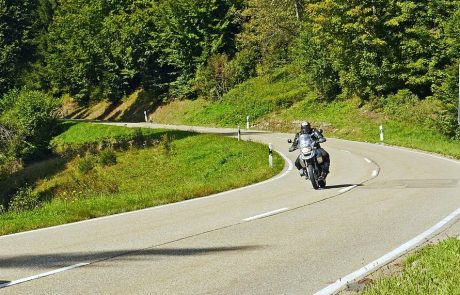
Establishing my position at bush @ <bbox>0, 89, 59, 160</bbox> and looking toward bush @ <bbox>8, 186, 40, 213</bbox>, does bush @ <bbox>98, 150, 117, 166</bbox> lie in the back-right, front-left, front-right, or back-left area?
front-left

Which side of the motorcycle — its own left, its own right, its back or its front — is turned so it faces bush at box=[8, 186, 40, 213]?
right

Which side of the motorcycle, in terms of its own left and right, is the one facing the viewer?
front

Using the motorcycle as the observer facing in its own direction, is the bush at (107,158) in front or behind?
behind

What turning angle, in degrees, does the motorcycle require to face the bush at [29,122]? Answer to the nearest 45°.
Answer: approximately 135° to its right

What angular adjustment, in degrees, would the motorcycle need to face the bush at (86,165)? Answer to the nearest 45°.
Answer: approximately 135° to its right
